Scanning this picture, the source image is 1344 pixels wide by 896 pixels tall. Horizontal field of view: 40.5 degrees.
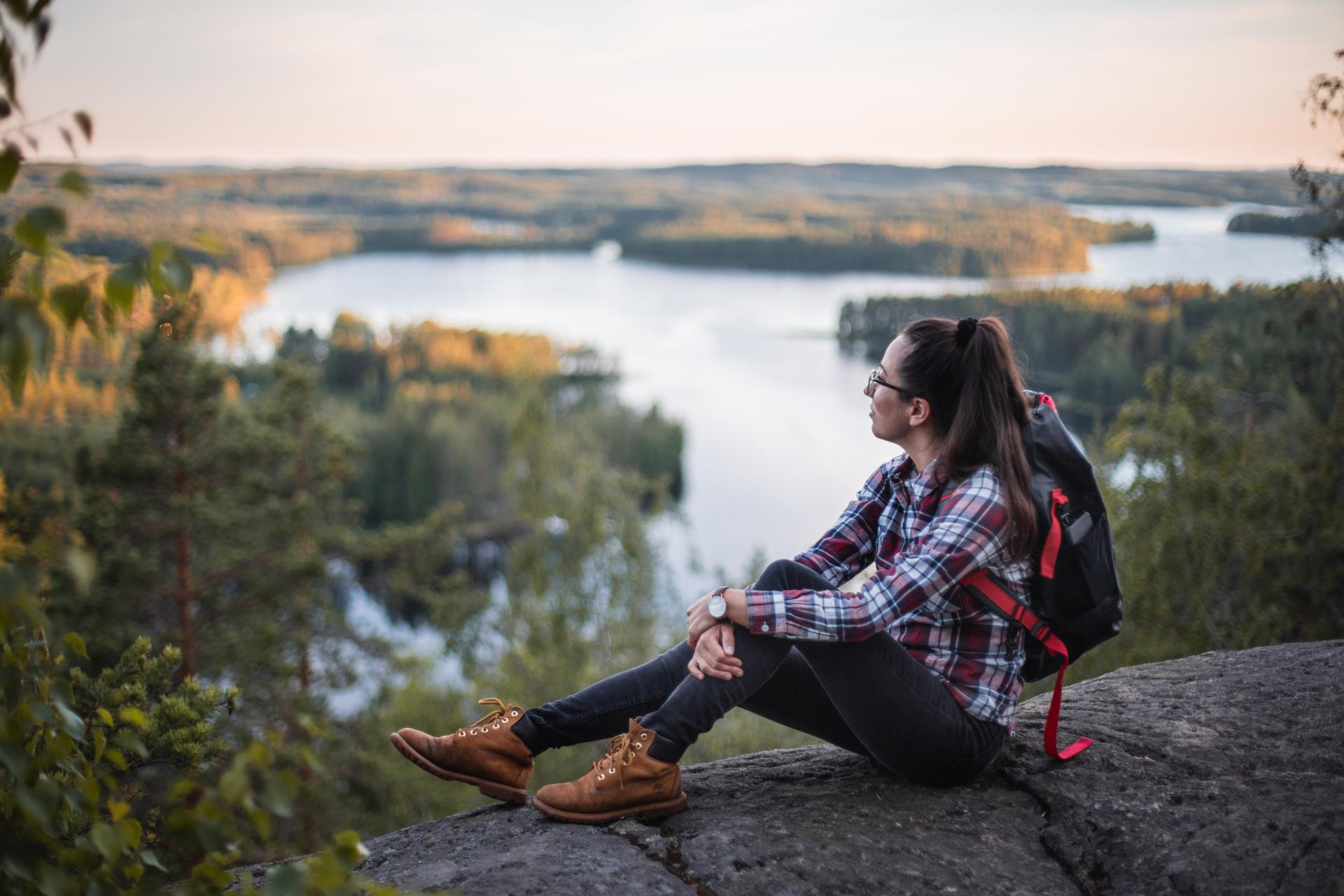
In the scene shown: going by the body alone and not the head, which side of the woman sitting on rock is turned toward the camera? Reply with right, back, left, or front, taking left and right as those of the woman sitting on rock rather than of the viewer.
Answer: left

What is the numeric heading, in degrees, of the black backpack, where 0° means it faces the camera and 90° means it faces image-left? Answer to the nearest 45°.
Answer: approximately 270°
